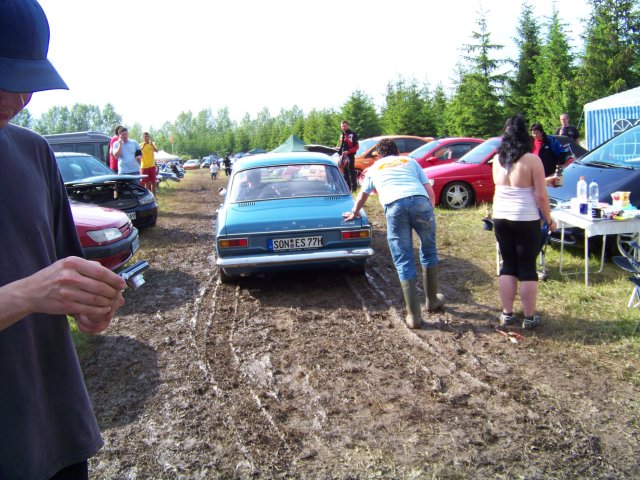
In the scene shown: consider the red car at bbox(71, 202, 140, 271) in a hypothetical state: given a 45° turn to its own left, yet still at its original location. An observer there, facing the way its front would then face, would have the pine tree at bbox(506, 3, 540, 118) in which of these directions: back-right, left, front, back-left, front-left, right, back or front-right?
front-left

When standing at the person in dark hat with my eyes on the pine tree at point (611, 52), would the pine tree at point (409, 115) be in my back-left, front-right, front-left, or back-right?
front-left

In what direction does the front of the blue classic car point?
away from the camera

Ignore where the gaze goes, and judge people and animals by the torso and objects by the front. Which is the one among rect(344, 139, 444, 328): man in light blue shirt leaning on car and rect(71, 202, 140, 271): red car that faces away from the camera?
the man in light blue shirt leaning on car

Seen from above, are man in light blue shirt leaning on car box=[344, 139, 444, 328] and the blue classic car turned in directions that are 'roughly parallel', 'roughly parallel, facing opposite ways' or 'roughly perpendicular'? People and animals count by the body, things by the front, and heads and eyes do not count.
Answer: roughly parallel

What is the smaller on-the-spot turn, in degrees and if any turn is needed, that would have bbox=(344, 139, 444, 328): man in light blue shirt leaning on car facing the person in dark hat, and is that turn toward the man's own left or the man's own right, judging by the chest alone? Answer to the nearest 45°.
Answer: approximately 180°

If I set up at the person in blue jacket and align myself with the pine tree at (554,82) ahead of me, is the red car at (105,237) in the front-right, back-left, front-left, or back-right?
back-left

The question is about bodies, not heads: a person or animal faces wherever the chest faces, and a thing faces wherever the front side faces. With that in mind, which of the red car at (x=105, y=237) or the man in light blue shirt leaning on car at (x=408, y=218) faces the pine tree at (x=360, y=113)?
the man in light blue shirt leaning on car

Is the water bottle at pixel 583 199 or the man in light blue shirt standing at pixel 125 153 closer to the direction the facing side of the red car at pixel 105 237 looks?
the water bottle

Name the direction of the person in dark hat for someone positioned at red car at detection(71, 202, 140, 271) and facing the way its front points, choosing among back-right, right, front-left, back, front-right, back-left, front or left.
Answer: front-right

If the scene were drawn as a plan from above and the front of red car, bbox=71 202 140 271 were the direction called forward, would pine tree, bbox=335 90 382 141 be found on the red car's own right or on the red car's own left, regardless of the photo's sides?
on the red car's own left

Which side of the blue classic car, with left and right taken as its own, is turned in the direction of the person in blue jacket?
right

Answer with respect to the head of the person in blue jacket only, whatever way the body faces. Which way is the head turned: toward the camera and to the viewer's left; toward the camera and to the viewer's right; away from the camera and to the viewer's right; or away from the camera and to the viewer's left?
toward the camera and to the viewer's left

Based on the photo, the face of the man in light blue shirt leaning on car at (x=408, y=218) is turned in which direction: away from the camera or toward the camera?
away from the camera

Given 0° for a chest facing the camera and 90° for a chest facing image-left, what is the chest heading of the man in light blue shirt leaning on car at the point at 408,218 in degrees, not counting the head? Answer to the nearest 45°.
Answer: approximately 180°

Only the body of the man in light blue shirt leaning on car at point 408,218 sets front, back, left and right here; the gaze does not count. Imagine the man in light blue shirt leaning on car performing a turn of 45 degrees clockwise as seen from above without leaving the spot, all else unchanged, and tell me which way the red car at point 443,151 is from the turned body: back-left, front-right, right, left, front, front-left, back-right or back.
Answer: front-left
